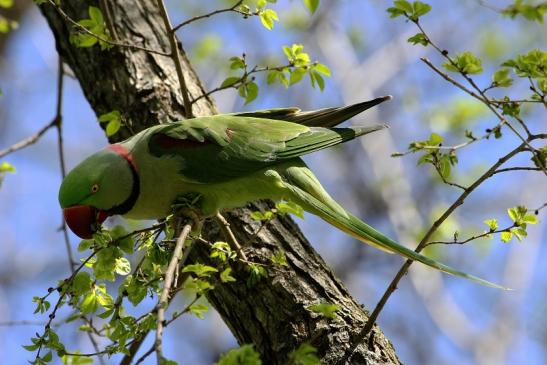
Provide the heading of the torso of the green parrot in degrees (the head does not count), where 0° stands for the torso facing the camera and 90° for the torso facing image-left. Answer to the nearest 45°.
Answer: approximately 90°
